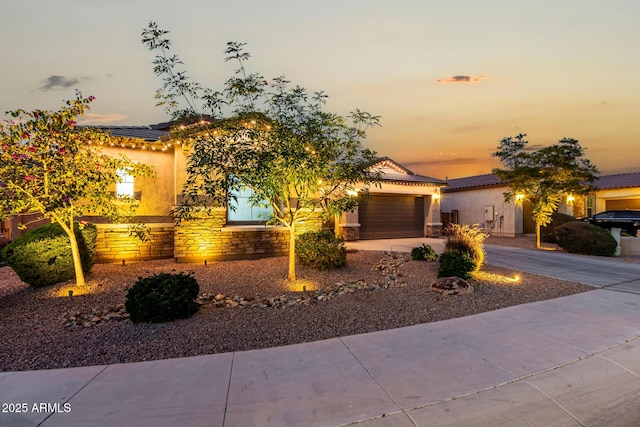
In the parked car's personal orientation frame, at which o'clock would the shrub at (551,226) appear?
The shrub is roughly at 10 o'clock from the parked car.

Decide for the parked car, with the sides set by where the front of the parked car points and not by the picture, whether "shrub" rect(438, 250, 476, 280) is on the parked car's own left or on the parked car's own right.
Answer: on the parked car's own left

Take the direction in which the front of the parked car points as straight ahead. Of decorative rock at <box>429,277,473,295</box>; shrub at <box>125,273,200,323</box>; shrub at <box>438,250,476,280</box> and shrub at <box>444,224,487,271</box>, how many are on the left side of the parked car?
4

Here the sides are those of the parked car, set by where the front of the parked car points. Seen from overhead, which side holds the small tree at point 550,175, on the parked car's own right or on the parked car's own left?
on the parked car's own left

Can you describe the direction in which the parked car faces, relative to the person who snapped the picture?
facing to the left of the viewer

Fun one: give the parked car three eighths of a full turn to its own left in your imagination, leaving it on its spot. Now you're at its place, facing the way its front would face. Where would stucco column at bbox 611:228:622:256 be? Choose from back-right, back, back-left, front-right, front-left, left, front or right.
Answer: front-right

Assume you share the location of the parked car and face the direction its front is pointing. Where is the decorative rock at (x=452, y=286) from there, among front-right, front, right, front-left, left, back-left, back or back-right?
left

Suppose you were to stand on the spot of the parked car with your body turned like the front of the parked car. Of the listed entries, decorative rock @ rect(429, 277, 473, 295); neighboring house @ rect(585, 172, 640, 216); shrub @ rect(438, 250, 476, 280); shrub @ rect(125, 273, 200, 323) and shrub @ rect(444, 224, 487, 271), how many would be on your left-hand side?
4

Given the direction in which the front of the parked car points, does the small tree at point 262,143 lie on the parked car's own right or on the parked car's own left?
on the parked car's own left

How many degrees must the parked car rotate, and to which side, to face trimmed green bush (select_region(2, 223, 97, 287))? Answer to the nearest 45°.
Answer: approximately 45° to its left

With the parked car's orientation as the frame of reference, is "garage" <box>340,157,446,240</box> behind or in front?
in front

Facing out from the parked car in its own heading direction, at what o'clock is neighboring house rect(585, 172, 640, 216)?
The neighboring house is roughly at 3 o'clock from the parked car.

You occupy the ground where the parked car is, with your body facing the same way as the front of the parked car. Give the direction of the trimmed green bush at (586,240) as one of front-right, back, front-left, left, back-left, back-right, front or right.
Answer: left
